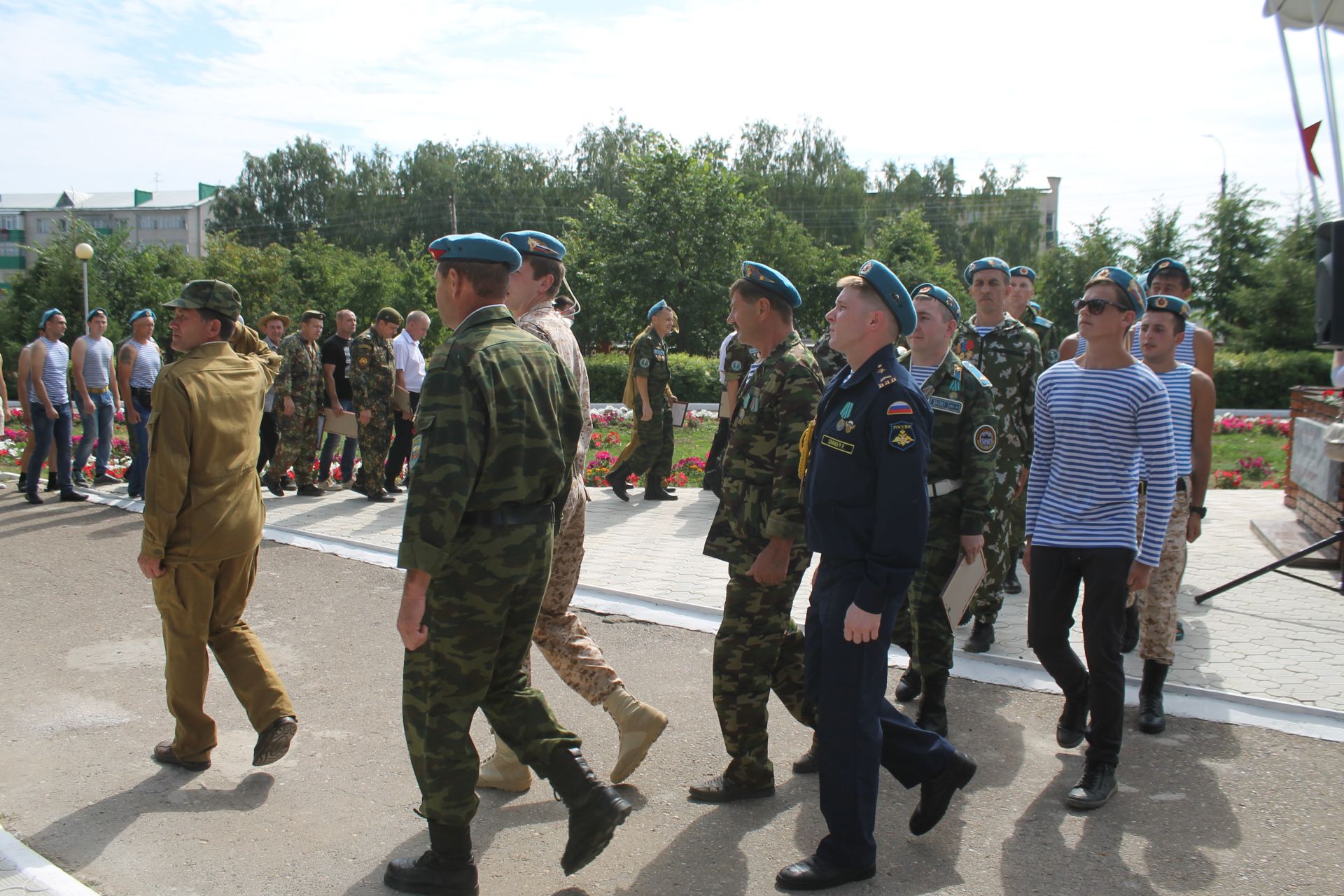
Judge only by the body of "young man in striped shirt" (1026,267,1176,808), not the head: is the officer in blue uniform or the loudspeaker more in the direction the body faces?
the officer in blue uniform

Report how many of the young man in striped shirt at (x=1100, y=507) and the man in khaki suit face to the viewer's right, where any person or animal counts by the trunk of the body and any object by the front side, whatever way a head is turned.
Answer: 0

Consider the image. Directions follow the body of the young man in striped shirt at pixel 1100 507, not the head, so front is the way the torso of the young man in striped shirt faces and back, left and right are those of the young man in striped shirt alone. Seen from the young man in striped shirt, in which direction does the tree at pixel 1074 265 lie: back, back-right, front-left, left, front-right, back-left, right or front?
back-right

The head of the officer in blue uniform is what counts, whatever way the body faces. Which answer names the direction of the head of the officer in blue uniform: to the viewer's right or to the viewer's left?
to the viewer's left

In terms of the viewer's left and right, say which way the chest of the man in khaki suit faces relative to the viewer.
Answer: facing away from the viewer and to the left of the viewer

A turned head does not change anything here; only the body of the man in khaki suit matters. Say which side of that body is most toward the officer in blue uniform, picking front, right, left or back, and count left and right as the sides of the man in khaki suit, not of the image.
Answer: back

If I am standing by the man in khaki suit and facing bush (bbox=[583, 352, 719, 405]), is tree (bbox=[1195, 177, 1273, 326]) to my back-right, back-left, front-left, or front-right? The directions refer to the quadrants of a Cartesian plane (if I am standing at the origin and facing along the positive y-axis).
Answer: front-right

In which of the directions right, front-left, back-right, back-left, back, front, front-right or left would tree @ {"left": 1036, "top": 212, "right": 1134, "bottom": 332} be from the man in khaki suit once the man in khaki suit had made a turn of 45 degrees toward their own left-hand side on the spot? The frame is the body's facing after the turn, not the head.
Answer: back-right

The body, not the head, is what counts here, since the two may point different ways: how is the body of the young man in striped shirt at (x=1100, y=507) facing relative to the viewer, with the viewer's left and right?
facing the viewer and to the left of the viewer

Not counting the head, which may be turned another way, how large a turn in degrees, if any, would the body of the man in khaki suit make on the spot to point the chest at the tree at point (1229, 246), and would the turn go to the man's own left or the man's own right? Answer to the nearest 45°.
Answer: approximately 90° to the man's own right

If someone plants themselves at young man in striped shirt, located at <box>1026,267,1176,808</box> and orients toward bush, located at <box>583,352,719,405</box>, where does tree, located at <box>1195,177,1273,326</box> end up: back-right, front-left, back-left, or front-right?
front-right

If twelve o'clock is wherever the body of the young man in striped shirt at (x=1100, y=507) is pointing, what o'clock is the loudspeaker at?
The loudspeaker is roughly at 6 o'clock from the young man in striped shirt.

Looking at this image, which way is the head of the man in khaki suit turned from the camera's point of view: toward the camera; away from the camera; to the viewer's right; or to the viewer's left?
to the viewer's left

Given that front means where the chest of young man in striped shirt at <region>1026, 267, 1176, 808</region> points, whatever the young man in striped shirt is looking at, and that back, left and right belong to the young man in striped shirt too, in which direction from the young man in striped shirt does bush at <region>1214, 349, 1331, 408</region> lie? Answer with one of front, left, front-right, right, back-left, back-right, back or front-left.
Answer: back-right
